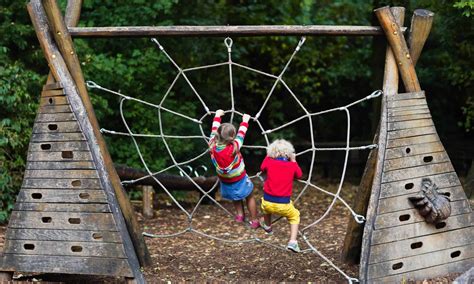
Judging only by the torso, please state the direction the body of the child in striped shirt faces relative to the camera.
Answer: away from the camera

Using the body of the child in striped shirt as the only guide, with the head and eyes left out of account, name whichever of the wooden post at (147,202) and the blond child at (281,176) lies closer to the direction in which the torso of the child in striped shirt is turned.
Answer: the wooden post

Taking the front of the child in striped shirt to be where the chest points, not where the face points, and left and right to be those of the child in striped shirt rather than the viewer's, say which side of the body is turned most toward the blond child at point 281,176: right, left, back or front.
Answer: right

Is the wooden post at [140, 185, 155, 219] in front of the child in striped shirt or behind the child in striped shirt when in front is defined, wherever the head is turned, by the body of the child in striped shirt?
in front

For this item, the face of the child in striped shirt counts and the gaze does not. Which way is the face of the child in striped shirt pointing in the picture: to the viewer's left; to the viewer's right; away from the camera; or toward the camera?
away from the camera
